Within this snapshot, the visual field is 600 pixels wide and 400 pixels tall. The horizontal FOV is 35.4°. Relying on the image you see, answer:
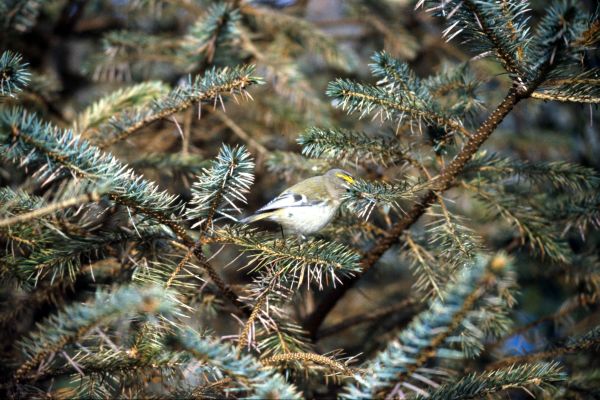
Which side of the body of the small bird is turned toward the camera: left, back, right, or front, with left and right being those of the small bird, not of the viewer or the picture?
right
